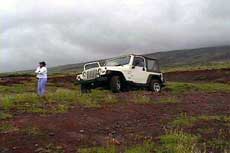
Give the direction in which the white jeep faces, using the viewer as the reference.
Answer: facing the viewer and to the left of the viewer
